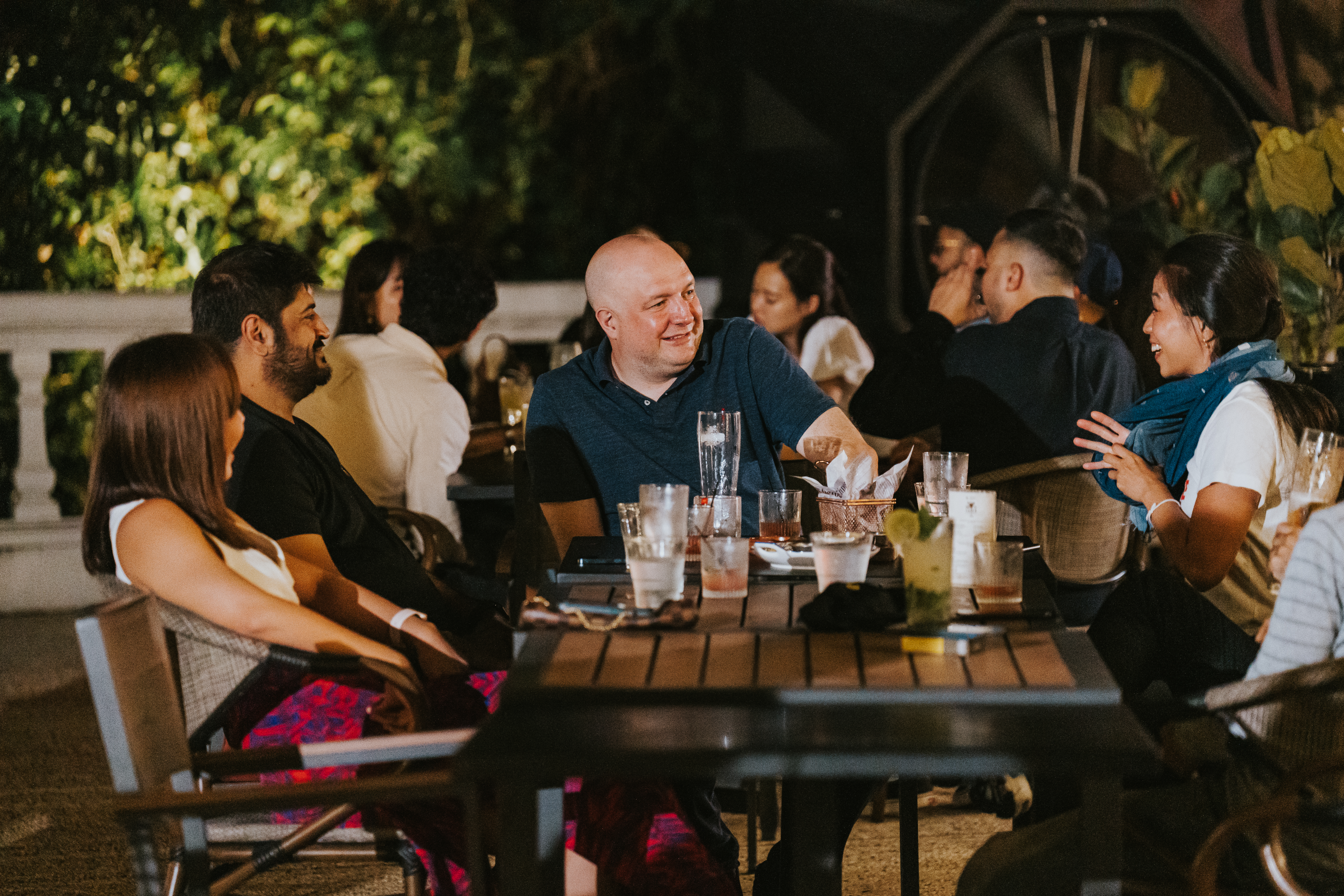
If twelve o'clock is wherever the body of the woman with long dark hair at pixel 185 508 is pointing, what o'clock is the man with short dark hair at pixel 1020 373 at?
The man with short dark hair is roughly at 11 o'clock from the woman with long dark hair.

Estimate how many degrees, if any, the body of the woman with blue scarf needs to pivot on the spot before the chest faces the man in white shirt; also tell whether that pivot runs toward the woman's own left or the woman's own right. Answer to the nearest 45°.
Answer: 0° — they already face them

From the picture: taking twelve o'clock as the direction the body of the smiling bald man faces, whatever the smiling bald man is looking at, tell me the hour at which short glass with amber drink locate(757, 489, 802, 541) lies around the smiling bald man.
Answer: The short glass with amber drink is roughly at 11 o'clock from the smiling bald man.

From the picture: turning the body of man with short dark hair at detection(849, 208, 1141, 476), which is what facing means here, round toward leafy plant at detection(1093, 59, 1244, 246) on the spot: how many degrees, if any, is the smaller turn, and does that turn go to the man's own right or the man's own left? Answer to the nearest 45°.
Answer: approximately 45° to the man's own right

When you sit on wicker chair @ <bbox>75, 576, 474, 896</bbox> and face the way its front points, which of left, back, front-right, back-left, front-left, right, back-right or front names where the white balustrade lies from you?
left

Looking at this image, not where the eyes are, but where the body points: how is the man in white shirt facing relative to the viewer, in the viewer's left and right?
facing away from the viewer and to the right of the viewer

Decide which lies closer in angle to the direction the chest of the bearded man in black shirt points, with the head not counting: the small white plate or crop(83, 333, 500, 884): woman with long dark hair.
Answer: the small white plate

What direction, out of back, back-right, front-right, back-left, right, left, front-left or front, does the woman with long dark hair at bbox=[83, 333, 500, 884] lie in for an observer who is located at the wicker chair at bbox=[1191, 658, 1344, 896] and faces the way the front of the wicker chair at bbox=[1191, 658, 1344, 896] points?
front

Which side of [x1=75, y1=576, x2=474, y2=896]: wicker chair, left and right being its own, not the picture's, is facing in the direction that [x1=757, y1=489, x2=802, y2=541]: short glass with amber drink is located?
front

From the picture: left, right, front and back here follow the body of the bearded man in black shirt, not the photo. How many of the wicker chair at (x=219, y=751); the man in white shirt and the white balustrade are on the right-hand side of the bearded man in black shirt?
1

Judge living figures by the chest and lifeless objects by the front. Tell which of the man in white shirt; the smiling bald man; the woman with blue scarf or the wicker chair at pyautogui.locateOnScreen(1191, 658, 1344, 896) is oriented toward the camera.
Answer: the smiling bald man

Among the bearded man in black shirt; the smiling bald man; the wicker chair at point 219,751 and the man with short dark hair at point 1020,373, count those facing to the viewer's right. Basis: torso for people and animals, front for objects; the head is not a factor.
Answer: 2

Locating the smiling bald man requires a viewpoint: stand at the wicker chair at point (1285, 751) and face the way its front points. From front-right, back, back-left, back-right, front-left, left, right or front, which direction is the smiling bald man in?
front-right

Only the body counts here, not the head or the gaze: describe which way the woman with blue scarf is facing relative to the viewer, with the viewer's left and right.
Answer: facing to the left of the viewer

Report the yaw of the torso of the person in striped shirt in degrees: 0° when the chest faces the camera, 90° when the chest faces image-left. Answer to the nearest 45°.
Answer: approximately 90°

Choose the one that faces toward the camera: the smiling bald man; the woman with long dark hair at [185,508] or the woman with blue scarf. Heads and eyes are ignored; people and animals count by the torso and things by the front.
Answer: the smiling bald man

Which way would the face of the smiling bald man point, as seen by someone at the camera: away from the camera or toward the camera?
toward the camera

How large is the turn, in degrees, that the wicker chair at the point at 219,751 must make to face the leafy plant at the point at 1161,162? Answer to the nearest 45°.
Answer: approximately 45° to its left

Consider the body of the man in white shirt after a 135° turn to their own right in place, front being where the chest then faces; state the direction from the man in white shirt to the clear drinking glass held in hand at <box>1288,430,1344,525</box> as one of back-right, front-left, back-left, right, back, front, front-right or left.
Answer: front-left

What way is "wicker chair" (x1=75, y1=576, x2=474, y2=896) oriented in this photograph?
to the viewer's right
